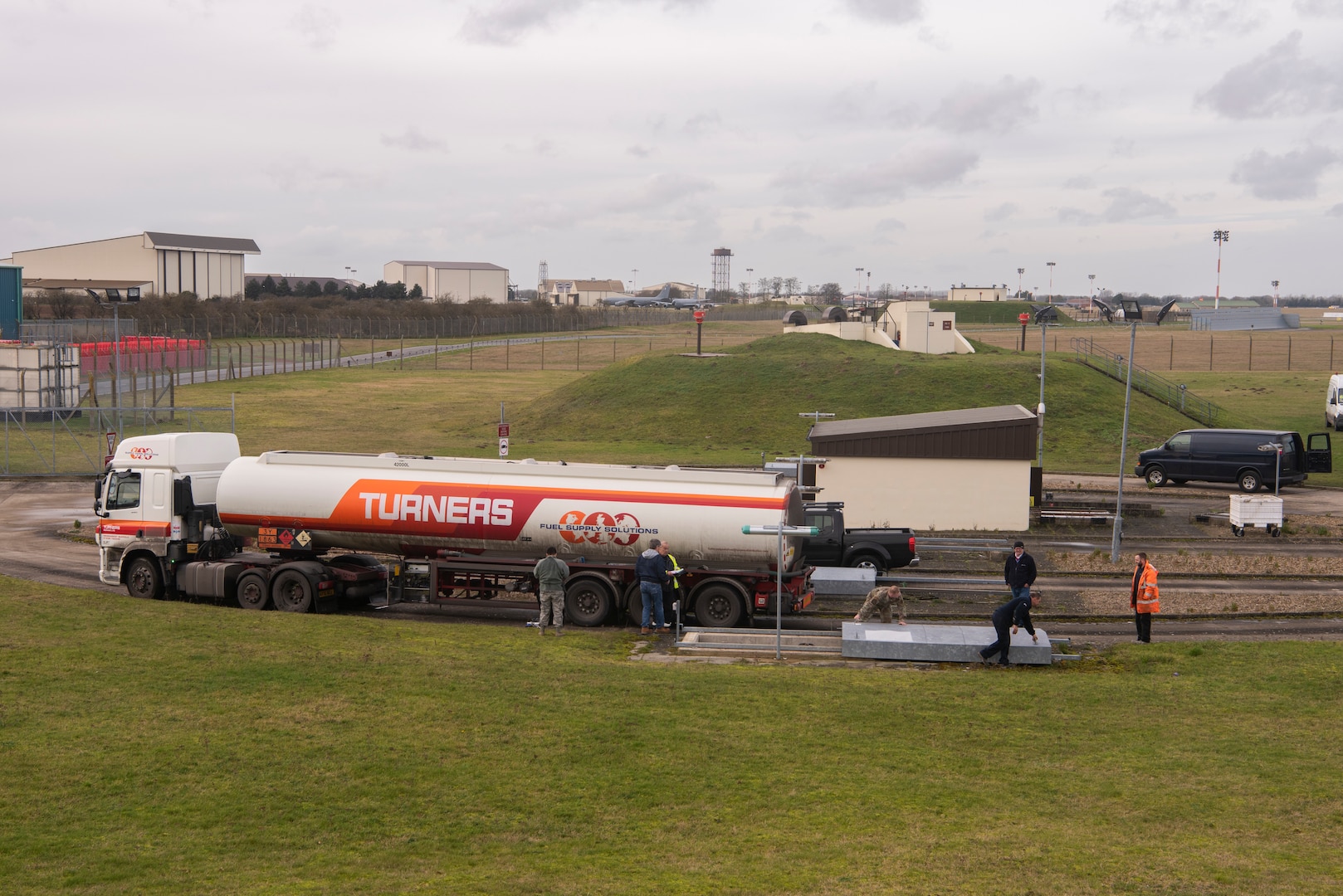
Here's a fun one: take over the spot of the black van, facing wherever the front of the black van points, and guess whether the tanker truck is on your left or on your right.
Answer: on your left

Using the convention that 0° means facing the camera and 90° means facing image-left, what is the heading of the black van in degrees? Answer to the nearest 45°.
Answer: approximately 90°

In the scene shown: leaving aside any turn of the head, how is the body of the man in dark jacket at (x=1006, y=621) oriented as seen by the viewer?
to the viewer's right

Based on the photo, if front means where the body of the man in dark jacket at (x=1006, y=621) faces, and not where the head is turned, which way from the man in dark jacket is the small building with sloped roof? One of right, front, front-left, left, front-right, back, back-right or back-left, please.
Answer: left

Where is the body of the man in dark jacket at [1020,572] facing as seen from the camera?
toward the camera

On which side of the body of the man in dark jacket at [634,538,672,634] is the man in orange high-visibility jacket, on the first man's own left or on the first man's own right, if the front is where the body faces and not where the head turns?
on the first man's own right

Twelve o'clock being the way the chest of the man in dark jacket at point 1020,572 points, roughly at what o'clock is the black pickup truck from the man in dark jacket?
The black pickup truck is roughly at 5 o'clock from the man in dark jacket.

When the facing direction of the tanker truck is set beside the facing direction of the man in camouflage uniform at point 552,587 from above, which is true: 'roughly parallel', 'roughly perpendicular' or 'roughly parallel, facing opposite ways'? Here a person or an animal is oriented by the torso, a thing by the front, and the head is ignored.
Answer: roughly perpendicular

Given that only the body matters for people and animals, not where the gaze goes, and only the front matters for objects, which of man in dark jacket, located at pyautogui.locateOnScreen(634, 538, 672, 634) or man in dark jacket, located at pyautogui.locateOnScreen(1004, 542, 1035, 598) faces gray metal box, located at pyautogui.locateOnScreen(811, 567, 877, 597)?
man in dark jacket, located at pyautogui.locateOnScreen(634, 538, 672, 634)

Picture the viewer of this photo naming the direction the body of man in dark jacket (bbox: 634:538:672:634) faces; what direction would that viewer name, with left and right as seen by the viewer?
facing away from the viewer and to the right of the viewer

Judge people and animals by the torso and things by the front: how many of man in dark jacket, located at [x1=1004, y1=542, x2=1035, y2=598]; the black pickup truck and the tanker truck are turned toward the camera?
1

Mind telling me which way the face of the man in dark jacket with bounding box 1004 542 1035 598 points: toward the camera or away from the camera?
toward the camera

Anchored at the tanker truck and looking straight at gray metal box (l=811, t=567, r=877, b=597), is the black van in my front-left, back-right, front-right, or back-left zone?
front-left
